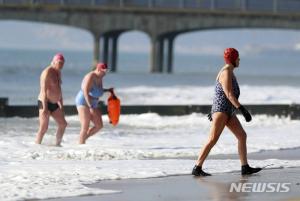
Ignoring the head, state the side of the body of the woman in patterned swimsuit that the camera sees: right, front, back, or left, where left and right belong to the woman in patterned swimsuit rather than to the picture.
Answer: right

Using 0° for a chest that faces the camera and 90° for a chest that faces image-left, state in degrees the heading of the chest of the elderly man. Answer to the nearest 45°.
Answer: approximately 315°

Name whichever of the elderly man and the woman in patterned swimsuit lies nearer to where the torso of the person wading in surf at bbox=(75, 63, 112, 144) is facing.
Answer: the woman in patterned swimsuit

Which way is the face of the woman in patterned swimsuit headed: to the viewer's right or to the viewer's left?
to the viewer's right

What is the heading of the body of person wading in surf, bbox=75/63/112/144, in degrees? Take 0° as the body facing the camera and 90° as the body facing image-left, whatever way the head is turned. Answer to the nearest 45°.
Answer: approximately 270°
